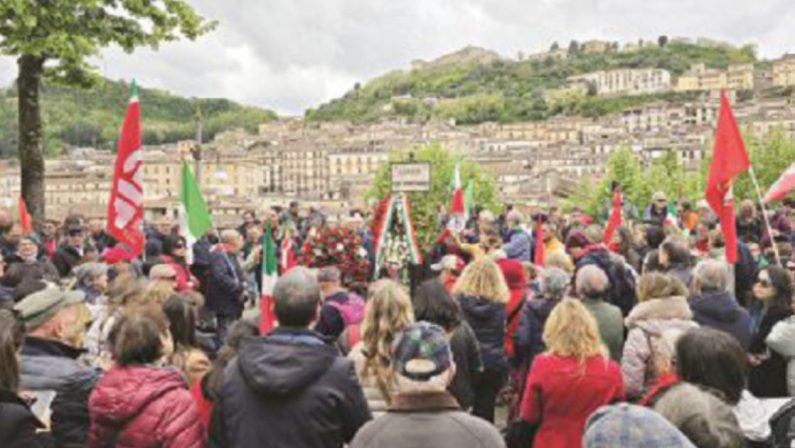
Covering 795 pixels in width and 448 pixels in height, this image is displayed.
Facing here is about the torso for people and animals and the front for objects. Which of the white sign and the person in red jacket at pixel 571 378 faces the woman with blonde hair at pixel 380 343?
the white sign

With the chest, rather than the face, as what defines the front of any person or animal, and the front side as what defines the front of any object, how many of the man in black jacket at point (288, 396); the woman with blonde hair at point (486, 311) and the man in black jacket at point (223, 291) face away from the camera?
2

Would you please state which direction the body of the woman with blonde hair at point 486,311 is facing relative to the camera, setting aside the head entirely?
away from the camera

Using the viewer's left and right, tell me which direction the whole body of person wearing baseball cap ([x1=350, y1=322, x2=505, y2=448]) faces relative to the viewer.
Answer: facing away from the viewer

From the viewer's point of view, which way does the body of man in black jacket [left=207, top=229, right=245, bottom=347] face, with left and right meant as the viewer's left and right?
facing to the right of the viewer

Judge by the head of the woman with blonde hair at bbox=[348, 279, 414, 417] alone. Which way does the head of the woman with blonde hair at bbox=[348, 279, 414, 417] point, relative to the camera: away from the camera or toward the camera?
away from the camera

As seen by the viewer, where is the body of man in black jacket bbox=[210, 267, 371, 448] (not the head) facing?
away from the camera

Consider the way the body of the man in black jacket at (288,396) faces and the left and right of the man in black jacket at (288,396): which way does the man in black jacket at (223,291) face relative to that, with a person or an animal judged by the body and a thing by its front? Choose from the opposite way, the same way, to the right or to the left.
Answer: to the right

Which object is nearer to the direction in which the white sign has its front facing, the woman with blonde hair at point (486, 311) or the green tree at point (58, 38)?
the woman with blonde hair

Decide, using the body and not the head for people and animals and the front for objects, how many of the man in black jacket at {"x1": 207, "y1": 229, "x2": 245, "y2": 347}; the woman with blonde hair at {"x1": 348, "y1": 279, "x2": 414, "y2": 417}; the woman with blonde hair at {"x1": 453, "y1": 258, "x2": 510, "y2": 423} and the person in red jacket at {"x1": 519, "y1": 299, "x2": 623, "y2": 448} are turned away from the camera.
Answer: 3

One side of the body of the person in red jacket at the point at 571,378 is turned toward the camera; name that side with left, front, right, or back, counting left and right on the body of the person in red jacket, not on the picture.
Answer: back

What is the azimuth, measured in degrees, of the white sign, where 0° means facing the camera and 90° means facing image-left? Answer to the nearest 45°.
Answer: approximately 0°

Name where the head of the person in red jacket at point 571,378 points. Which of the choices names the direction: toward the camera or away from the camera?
away from the camera
